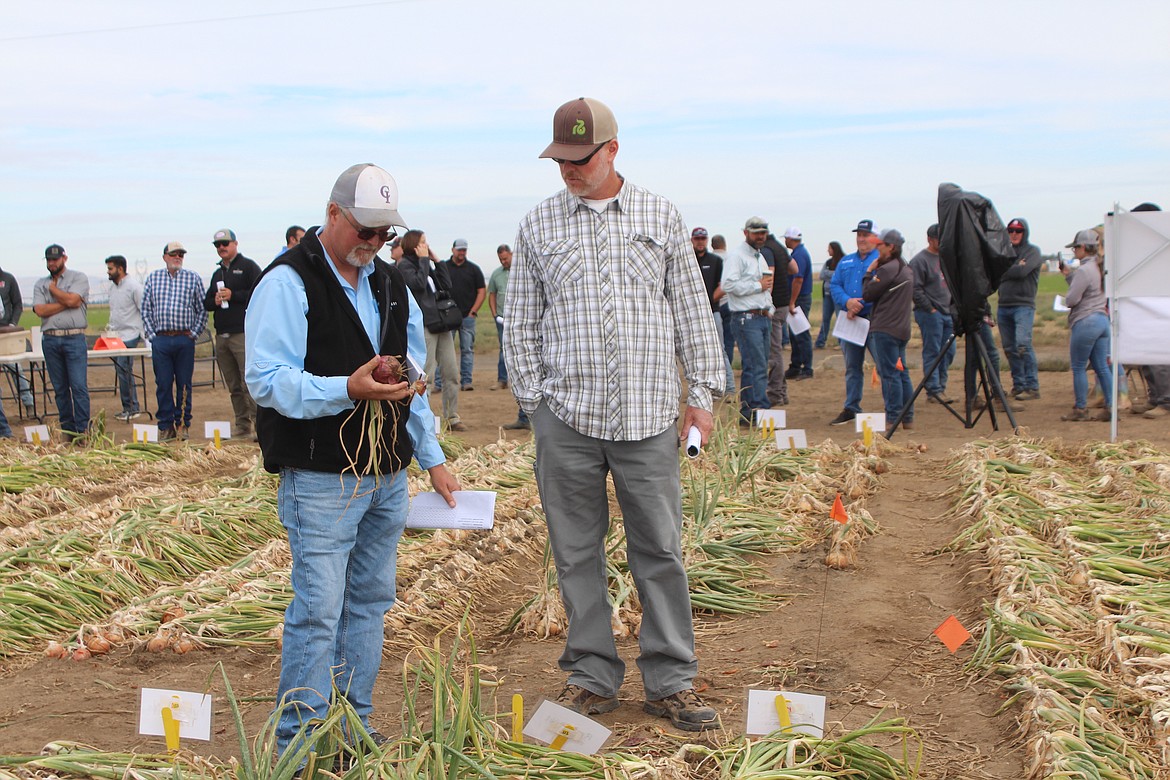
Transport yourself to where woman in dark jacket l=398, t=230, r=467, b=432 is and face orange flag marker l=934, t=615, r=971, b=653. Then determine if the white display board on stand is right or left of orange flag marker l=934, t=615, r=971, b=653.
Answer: left

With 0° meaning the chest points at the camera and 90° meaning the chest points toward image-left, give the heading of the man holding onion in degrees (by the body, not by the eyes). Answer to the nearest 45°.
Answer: approximately 315°

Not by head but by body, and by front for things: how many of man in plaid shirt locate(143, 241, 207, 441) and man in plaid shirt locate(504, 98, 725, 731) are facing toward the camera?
2

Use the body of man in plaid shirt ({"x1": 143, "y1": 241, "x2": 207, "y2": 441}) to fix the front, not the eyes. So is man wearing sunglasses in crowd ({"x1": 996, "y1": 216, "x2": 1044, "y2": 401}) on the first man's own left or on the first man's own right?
on the first man's own left

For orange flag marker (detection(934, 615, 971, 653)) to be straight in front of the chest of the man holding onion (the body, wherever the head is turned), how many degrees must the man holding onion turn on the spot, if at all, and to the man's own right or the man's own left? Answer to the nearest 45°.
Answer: approximately 45° to the man's own left

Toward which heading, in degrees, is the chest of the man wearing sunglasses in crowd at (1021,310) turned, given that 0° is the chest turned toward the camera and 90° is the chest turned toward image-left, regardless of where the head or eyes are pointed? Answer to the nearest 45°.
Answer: approximately 45°

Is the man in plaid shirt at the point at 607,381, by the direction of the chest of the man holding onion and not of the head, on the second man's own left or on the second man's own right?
on the second man's own left

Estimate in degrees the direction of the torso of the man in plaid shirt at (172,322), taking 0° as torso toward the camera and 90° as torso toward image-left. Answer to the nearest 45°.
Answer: approximately 0°

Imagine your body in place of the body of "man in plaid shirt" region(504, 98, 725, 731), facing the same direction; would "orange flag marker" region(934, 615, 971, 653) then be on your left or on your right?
on your left
